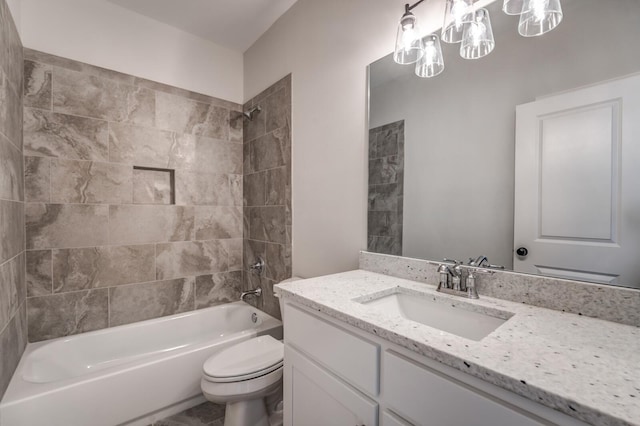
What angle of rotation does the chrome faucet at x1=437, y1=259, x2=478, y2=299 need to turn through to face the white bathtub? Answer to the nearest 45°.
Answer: approximately 45° to its right

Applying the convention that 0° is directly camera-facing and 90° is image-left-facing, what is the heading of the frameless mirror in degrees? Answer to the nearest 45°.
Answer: approximately 45°

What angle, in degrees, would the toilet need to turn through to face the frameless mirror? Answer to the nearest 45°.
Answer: approximately 90° to its left

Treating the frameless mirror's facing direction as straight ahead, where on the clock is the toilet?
The toilet is roughly at 1 o'clock from the frameless mirror.
